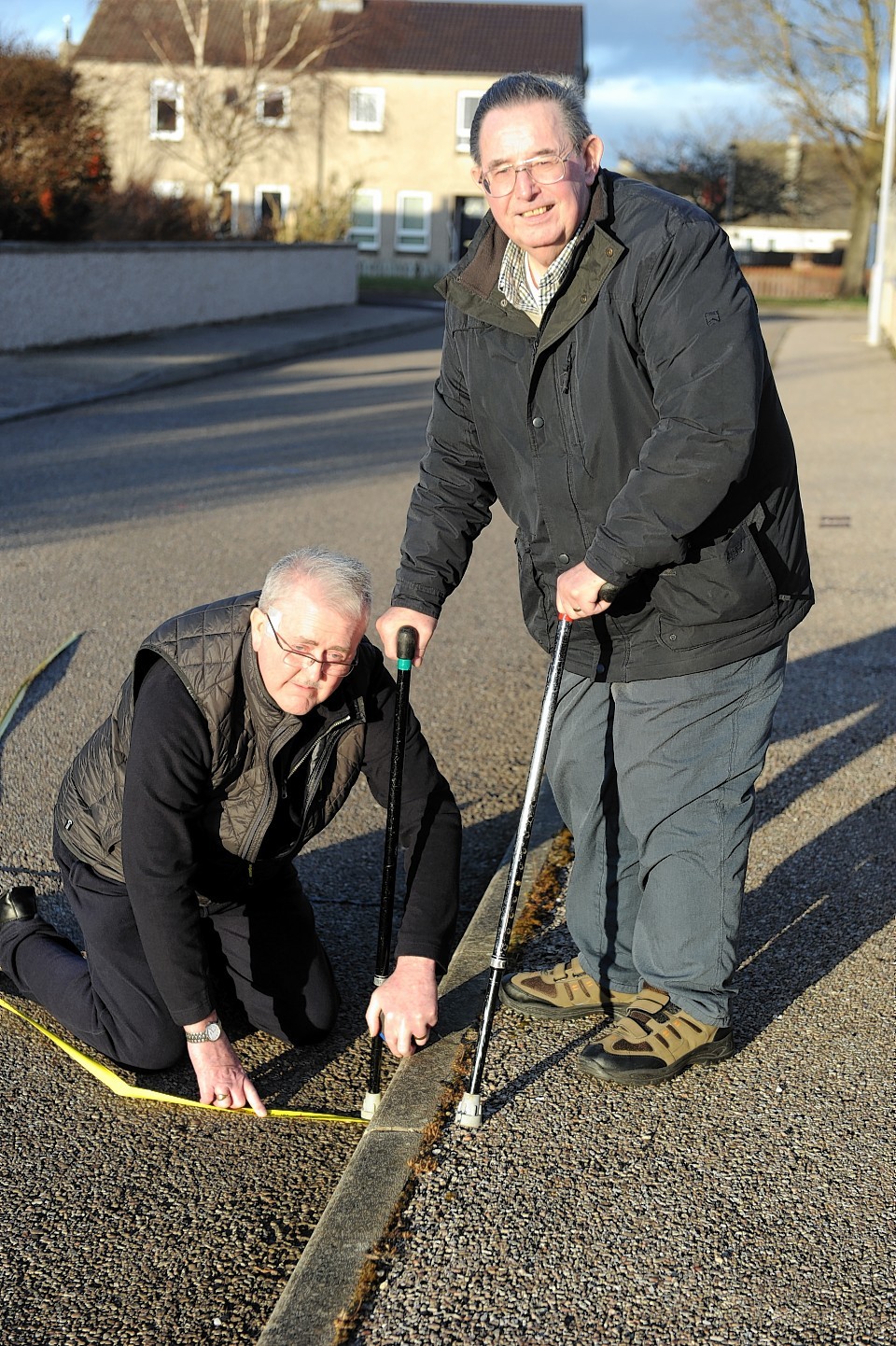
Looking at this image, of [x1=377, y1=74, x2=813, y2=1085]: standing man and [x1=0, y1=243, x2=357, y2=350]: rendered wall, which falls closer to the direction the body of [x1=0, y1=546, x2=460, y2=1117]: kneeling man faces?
the standing man

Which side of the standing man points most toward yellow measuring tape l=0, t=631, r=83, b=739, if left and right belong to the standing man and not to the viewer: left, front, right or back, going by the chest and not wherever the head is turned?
right

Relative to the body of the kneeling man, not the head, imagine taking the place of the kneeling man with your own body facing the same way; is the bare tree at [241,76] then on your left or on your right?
on your left

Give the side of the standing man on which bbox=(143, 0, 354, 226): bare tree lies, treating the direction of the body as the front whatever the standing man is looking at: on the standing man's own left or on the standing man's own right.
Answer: on the standing man's own right

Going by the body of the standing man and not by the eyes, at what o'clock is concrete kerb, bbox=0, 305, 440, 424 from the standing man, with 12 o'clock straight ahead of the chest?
The concrete kerb is roughly at 4 o'clock from the standing man.

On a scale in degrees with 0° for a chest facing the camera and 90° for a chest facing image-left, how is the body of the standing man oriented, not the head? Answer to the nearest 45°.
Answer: approximately 45°

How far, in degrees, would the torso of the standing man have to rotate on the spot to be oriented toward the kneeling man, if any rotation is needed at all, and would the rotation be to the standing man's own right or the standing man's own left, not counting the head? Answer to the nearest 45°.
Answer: approximately 45° to the standing man's own right

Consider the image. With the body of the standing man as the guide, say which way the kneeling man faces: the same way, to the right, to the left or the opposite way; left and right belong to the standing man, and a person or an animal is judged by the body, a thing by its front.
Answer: to the left

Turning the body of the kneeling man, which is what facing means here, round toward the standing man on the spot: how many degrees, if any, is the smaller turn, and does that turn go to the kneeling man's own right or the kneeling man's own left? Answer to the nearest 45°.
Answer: approximately 45° to the kneeling man's own left

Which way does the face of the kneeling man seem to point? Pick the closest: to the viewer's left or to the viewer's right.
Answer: to the viewer's right

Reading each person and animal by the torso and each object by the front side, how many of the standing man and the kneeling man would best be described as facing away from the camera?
0

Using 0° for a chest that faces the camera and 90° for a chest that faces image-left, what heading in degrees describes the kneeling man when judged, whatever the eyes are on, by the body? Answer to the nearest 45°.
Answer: approximately 315°
